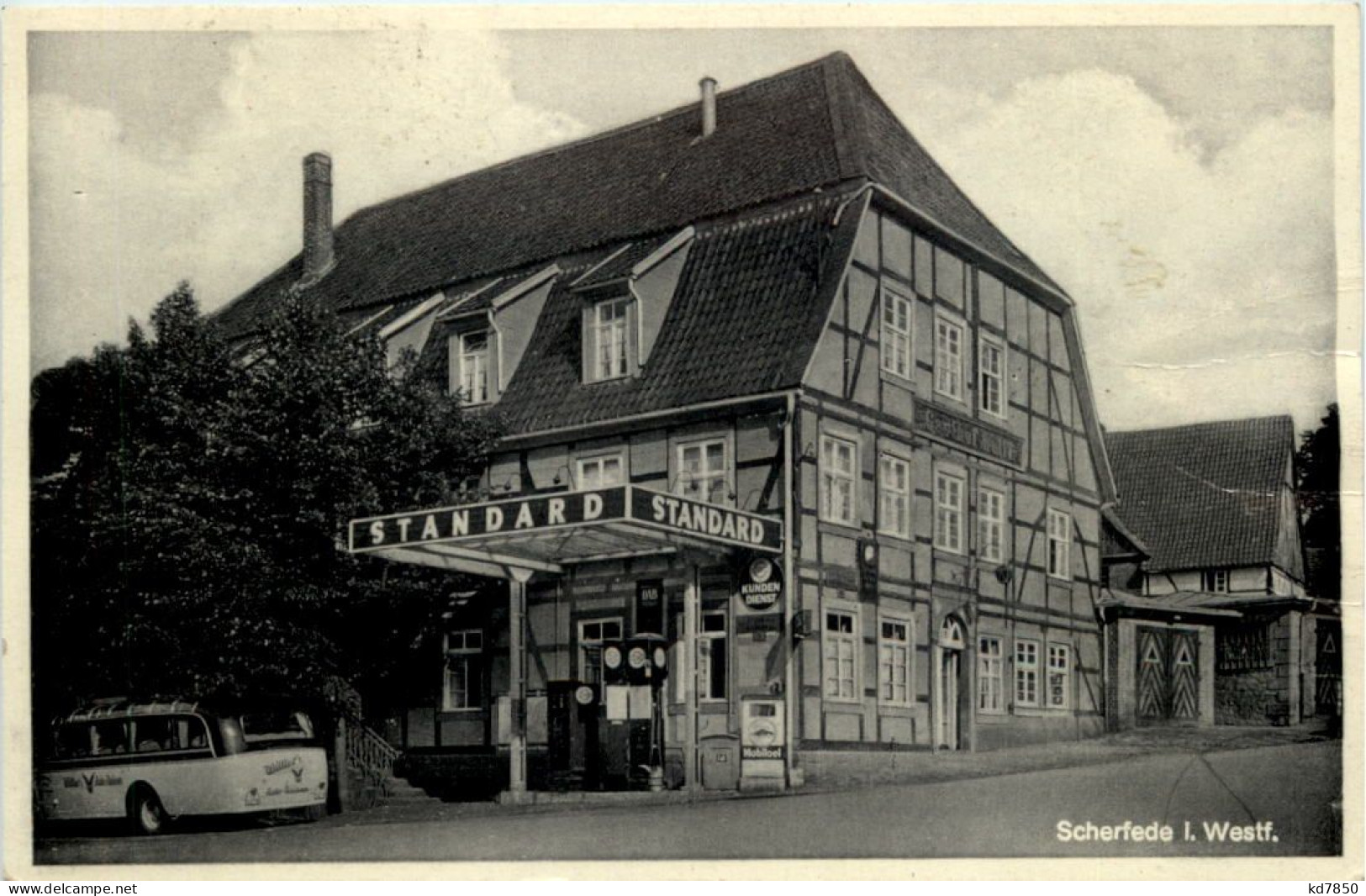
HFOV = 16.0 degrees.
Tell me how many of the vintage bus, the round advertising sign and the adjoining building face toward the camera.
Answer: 2

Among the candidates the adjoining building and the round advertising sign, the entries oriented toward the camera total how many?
2

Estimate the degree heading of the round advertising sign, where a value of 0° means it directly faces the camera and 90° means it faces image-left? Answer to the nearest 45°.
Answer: approximately 0°

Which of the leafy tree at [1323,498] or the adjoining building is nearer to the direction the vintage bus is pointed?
the adjoining building

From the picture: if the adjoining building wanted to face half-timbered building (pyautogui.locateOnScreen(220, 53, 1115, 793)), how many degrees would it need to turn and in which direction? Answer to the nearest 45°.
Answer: approximately 45° to its right
